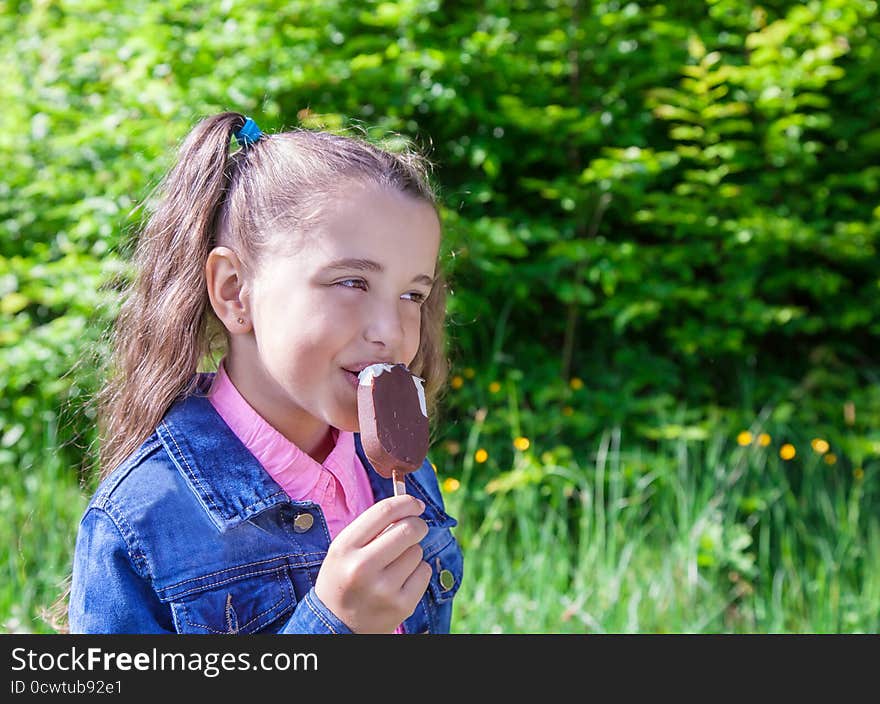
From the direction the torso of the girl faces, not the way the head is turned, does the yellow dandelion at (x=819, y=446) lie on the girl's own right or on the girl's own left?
on the girl's own left

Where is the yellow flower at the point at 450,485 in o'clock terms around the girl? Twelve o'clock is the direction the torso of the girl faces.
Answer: The yellow flower is roughly at 8 o'clock from the girl.

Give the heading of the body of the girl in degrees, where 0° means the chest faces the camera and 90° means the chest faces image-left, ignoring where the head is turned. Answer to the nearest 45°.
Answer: approximately 315°

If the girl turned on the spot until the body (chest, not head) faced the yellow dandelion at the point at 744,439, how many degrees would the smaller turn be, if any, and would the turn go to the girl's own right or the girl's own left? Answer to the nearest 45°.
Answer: approximately 90° to the girl's own left
